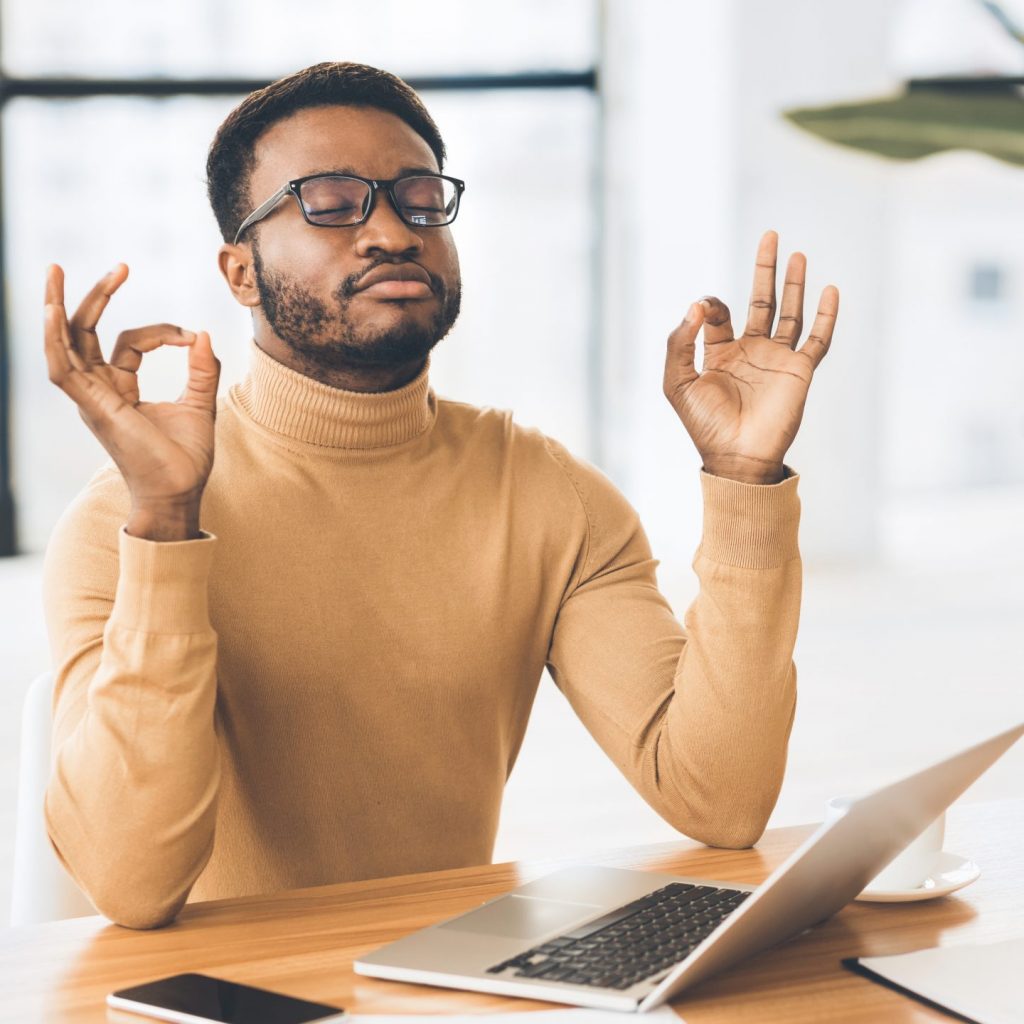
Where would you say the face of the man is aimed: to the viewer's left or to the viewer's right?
to the viewer's right

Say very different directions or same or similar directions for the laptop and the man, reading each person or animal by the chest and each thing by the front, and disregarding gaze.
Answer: very different directions

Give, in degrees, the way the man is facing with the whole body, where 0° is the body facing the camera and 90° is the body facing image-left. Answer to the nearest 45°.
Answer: approximately 315°

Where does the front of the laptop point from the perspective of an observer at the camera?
facing away from the viewer and to the left of the viewer

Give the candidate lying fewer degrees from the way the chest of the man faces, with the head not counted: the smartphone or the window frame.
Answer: the smartphone
